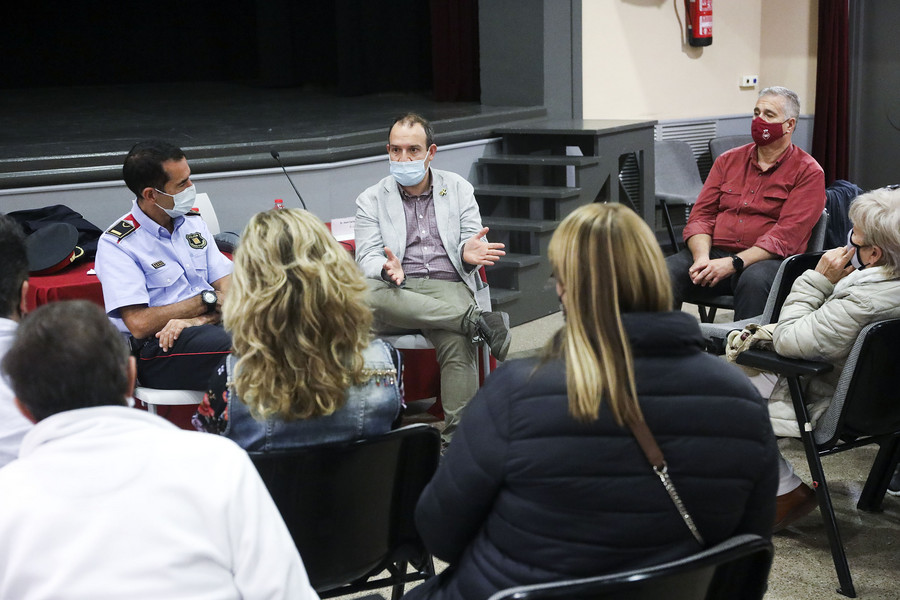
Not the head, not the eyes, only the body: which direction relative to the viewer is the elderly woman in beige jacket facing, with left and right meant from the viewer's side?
facing to the left of the viewer

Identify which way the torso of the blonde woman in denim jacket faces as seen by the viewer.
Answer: away from the camera

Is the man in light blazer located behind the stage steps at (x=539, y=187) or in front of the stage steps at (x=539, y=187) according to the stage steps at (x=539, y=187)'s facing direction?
in front

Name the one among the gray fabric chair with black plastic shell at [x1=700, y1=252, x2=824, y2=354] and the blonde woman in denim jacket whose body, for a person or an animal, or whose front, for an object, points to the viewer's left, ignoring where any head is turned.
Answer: the gray fabric chair with black plastic shell

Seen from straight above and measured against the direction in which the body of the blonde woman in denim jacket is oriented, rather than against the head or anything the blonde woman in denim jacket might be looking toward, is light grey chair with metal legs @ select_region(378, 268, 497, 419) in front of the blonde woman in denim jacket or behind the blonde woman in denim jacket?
in front

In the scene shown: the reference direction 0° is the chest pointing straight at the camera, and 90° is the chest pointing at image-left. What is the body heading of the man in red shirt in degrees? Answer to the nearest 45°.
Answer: approximately 45°

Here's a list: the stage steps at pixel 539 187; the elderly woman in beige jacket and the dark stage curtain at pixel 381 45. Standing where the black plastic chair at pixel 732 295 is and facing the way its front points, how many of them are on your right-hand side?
2

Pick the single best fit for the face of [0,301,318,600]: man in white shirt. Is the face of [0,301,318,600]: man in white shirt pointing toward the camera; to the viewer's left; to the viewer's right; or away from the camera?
away from the camera

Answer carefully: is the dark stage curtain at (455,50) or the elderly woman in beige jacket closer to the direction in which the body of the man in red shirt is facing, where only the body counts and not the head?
the elderly woman in beige jacket

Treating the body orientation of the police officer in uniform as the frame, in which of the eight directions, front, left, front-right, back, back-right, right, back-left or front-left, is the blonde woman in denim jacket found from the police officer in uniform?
front-right

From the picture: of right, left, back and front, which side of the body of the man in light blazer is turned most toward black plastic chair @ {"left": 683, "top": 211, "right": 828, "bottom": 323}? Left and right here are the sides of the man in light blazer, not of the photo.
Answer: left

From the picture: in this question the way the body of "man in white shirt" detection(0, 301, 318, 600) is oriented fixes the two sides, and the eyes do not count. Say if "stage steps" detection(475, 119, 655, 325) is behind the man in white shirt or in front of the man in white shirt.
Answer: in front

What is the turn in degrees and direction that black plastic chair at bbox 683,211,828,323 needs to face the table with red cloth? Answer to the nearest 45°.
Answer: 0° — it already faces it
